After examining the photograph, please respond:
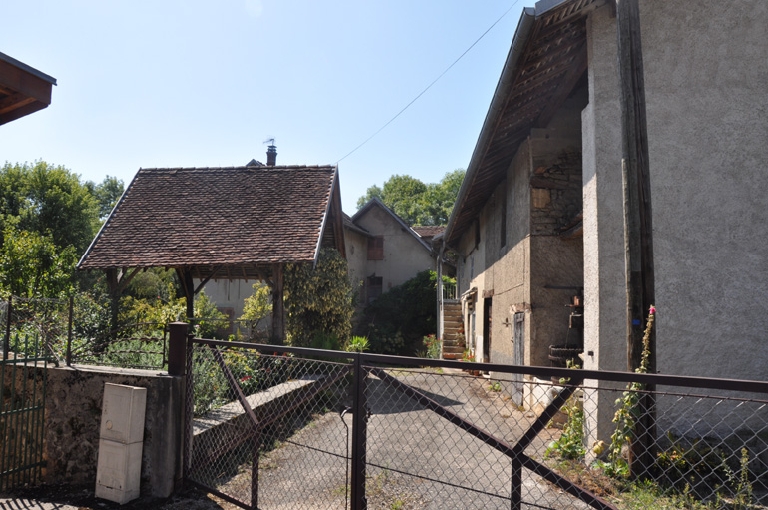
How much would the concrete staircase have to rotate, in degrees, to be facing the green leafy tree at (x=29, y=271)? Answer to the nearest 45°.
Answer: approximately 90° to its right

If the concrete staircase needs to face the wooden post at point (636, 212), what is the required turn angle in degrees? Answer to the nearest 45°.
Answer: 0° — it already faces it

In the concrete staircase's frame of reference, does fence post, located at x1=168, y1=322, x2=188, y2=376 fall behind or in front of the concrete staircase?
in front

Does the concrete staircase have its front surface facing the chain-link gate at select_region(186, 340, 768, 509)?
yes

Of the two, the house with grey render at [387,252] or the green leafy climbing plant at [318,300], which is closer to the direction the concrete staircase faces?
the green leafy climbing plant

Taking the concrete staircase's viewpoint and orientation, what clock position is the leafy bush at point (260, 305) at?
The leafy bush is roughly at 2 o'clock from the concrete staircase.

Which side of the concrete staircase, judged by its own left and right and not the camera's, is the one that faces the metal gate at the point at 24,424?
front

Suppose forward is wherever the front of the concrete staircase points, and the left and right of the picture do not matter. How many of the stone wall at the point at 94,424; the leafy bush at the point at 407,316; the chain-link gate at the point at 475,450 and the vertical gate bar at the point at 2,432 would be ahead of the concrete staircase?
3

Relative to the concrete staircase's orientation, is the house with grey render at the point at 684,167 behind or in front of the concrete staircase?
in front

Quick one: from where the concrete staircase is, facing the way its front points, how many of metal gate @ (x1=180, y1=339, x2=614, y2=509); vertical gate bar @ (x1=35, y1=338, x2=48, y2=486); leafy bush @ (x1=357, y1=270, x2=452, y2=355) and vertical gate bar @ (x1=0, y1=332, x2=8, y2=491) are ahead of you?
3

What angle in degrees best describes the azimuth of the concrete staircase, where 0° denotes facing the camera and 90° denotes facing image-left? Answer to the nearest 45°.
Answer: approximately 0°

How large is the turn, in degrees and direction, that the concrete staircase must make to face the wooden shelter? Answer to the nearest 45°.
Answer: approximately 45° to its right

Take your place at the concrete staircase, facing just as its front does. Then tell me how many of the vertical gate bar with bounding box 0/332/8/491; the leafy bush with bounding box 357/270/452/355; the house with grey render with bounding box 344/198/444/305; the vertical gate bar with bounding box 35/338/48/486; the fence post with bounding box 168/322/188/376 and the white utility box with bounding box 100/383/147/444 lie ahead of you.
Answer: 4

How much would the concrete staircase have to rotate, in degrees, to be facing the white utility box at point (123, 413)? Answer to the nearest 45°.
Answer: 0° — it already faces it

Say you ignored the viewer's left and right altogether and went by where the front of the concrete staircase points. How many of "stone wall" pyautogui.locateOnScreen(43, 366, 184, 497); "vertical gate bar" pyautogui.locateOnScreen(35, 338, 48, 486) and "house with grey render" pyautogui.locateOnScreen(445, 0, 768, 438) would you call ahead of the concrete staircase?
3
